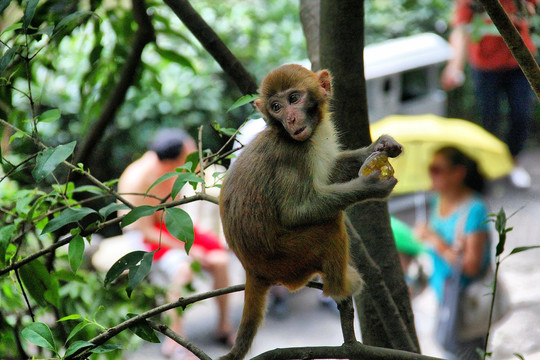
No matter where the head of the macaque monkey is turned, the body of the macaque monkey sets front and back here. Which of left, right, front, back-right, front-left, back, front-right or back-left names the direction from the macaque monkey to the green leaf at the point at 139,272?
back-right

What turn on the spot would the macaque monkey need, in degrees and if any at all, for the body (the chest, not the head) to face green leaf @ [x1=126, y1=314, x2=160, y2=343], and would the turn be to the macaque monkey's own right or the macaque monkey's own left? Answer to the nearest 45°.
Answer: approximately 135° to the macaque monkey's own right

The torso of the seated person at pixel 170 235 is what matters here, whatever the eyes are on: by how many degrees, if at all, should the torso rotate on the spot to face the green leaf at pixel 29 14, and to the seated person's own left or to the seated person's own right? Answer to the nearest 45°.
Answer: approximately 45° to the seated person's own right

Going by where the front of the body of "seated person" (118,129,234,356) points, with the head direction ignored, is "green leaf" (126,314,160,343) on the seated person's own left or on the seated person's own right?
on the seated person's own right

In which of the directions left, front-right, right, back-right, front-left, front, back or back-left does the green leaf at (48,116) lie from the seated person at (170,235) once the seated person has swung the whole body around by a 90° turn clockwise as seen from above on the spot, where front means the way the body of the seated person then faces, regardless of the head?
front-left
